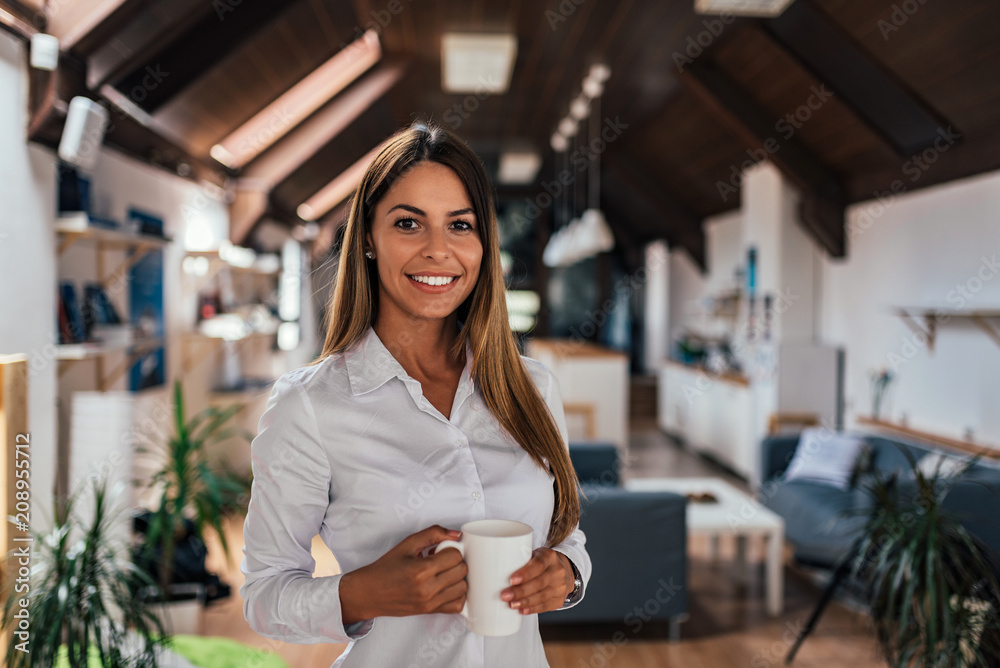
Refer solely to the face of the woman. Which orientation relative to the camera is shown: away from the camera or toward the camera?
toward the camera

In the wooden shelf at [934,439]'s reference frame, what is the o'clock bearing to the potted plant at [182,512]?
The potted plant is roughly at 12 o'clock from the wooden shelf.

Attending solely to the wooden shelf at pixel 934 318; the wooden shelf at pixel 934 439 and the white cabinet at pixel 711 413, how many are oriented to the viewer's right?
0

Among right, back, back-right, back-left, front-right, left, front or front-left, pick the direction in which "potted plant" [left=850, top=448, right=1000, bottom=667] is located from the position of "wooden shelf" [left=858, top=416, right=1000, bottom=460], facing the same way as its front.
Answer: front-left

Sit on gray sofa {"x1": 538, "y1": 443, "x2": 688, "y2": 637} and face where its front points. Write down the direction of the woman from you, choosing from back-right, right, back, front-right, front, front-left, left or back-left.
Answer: right

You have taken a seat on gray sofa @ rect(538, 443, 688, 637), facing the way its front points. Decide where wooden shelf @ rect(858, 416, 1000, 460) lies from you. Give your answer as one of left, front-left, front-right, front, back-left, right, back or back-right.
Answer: front-left

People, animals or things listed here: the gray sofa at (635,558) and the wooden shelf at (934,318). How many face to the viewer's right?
1

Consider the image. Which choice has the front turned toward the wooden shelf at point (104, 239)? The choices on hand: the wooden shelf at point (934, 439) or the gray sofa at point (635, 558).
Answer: the wooden shelf at point (934, 439)

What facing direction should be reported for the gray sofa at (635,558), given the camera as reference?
facing to the right of the viewer

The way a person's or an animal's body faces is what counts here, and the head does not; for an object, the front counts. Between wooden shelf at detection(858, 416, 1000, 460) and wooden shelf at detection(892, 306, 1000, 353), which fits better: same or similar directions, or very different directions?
same or similar directions

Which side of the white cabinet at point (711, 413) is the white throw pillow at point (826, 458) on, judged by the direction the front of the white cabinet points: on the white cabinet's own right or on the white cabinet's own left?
on the white cabinet's own left

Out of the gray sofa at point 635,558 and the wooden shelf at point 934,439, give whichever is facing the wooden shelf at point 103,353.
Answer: the wooden shelf at point 934,439

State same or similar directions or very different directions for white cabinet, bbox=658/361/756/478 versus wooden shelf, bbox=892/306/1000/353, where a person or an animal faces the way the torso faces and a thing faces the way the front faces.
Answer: same or similar directions

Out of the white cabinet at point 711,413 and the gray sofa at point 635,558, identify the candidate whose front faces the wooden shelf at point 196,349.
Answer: the white cabinet

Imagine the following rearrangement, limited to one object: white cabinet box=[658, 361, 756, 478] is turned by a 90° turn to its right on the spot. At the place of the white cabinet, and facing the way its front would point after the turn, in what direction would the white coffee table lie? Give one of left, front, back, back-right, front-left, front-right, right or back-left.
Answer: back-left

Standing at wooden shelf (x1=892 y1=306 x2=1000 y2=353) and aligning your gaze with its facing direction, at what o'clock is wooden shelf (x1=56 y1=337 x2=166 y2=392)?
wooden shelf (x1=56 y1=337 x2=166 y2=392) is roughly at 12 o'clock from wooden shelf (x1=892 y1=306 x2=1000 y2=353).

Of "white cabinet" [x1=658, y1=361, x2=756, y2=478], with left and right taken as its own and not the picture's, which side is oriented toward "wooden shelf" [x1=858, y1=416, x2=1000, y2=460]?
left

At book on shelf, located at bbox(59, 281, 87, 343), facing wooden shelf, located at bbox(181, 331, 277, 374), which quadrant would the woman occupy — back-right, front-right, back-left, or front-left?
back-right
